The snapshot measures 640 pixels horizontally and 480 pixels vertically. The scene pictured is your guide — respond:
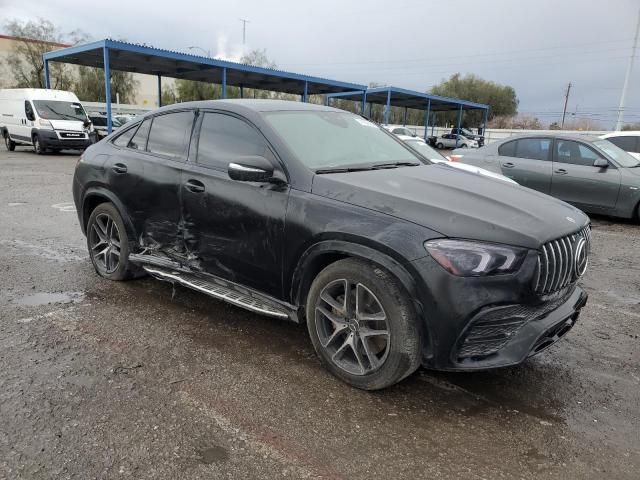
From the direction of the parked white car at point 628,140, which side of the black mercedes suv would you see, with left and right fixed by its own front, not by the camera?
left

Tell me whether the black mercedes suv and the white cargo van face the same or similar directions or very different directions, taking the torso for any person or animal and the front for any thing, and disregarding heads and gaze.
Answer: same or similar directions

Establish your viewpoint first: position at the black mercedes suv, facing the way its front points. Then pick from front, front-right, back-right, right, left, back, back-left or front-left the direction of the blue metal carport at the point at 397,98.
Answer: back-left

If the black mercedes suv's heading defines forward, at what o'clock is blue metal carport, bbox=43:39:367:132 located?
The blue metal carport is roughly at 7 o'clock from the black mercedes suv.

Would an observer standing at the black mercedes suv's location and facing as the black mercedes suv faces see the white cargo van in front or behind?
behind

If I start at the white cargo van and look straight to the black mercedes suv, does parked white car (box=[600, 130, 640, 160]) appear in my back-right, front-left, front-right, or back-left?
front-left

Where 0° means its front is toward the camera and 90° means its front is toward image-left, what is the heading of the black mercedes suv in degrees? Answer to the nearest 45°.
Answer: approximately 315°

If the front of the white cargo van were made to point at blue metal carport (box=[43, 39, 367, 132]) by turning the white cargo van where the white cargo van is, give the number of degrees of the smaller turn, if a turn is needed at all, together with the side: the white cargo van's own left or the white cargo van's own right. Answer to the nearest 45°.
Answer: approximately 90° to the white cargo van's own left

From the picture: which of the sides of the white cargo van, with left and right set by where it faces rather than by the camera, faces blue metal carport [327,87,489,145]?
left

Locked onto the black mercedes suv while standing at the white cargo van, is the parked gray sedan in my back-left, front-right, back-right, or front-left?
front-left

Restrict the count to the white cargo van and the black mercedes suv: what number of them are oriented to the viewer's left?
0

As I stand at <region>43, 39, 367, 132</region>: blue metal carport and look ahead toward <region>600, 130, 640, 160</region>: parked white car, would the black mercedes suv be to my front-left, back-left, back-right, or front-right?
front-right

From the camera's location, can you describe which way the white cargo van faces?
facing the viewer and to the right of the viewer

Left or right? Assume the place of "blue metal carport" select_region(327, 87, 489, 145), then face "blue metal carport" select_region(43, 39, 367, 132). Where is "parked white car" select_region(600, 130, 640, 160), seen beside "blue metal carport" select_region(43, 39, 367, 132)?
left

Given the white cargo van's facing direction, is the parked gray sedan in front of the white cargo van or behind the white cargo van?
in front
